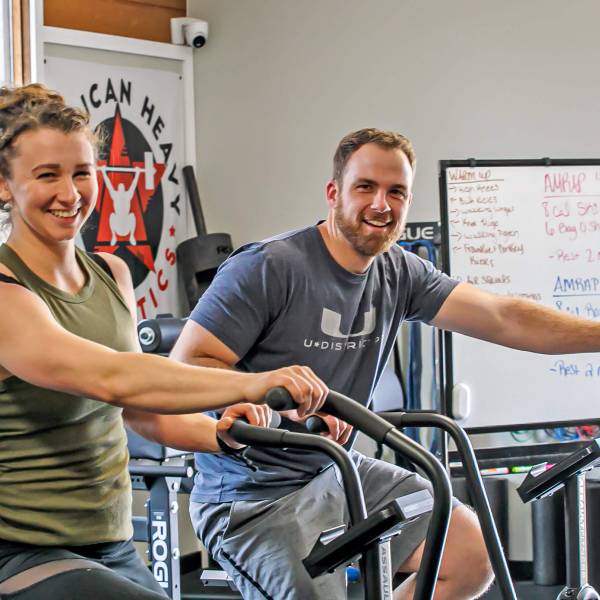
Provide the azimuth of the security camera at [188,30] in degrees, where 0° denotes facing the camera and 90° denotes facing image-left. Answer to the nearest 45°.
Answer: approximately 315°

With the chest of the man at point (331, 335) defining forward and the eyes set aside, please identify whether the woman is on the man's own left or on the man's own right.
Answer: on the man's own right

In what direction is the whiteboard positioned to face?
toward the camera

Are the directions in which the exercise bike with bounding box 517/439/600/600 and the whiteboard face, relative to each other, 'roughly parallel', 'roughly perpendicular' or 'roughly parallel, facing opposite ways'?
roughly perpendicular

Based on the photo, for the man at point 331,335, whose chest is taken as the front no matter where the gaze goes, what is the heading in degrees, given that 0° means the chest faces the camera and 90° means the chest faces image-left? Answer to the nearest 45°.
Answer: approximately 315°

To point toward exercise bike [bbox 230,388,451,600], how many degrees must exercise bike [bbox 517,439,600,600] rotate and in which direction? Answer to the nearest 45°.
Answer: approximately 90° to its right

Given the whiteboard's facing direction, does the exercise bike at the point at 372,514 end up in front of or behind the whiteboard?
in front

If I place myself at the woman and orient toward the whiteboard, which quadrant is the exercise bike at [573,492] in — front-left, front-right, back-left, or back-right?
front-right

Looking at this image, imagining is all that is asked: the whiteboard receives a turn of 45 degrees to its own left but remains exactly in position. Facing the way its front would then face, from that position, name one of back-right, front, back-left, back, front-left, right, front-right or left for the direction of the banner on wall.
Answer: back-right

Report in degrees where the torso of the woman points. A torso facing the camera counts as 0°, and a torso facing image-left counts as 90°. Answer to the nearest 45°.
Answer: approximately 315°

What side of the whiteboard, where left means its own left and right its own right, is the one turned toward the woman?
front
